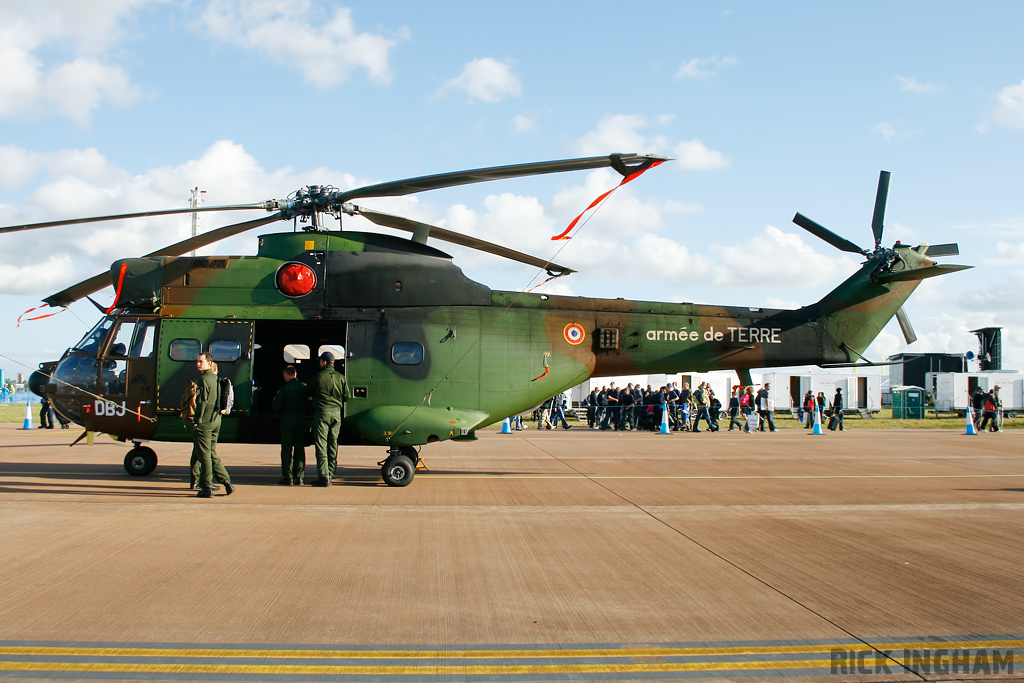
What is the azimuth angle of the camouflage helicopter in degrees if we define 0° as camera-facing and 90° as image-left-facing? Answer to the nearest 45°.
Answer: approximately 90°

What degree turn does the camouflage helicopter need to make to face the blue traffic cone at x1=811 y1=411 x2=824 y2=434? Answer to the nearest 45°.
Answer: approximately 135° to its right

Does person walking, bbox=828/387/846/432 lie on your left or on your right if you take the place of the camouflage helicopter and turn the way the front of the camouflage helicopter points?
on your right

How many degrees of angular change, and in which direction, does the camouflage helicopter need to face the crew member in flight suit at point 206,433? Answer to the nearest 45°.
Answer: approximately 45° to its left

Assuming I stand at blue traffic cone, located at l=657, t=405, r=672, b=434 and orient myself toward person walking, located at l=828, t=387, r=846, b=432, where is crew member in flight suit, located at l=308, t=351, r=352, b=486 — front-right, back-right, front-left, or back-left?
back-right

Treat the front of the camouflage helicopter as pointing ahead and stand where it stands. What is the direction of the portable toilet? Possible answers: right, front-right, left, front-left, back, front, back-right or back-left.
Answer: back-right

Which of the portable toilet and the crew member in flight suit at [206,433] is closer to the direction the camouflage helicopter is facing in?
the crew member in flight suit
